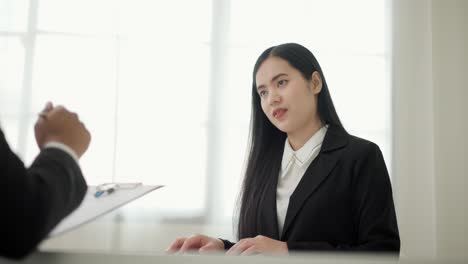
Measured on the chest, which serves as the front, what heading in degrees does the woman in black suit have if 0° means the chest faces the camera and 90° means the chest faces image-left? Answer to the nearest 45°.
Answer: approximately 45°

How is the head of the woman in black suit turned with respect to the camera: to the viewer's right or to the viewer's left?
to the viewer's left
